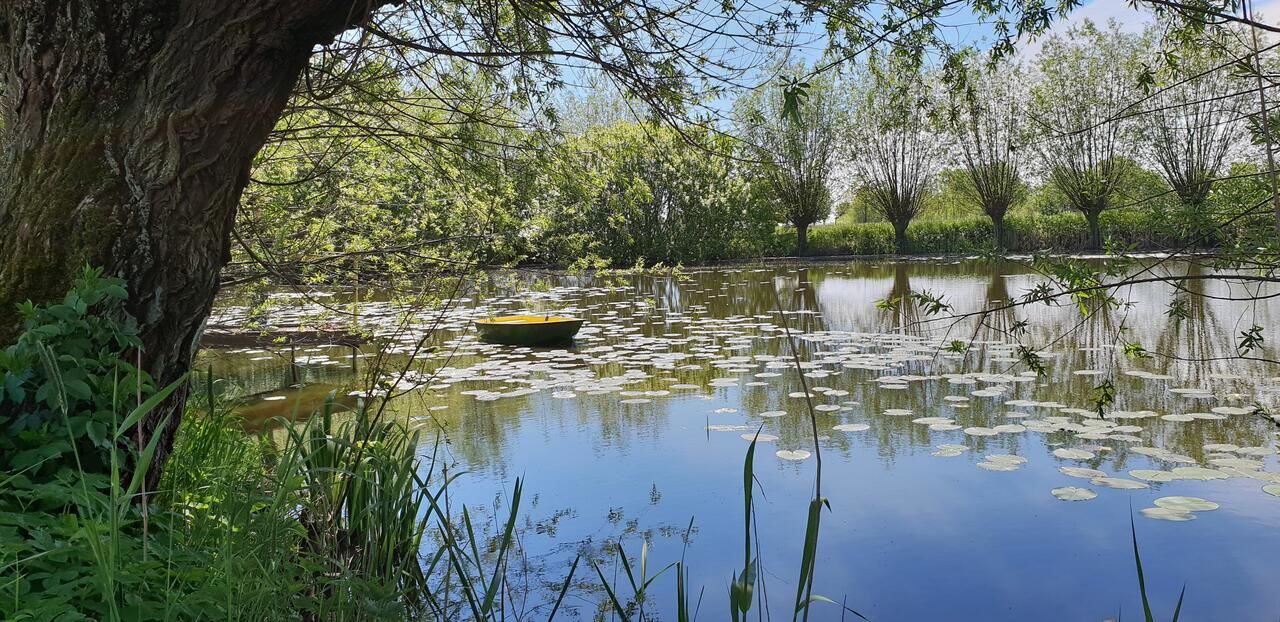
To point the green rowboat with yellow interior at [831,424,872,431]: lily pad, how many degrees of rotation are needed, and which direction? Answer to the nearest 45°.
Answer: approximately 45° to its right

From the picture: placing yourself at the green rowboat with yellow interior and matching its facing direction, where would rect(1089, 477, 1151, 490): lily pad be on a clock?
The lily pad is roughly at 2 o'clock from the green rowboat with yellow interior.

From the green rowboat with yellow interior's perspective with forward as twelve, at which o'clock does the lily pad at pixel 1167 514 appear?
The lily pad is roughly at 2 o'clock from the green rowboat with yellow interior.

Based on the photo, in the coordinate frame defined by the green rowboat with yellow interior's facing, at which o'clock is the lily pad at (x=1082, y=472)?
The lily pad is roughly at 2 o'clock from the green rowboat with yellow interior.

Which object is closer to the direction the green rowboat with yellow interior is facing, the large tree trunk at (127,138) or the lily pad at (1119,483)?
the lily pad

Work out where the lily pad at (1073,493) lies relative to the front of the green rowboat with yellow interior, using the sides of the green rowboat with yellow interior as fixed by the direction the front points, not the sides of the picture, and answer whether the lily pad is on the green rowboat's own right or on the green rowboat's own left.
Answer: on the green rowboat's own right

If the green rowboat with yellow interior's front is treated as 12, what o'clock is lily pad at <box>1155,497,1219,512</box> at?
The lily pad is roughly at 2 o'clock from the green rowboat with yellow interior.

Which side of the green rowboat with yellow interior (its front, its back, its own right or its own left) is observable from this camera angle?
right

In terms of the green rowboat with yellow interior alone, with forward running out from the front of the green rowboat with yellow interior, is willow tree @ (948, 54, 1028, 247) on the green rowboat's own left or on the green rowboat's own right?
on the green rowboat's own left

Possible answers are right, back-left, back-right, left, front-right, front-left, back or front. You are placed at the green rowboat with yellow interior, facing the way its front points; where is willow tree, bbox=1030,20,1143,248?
front-left
